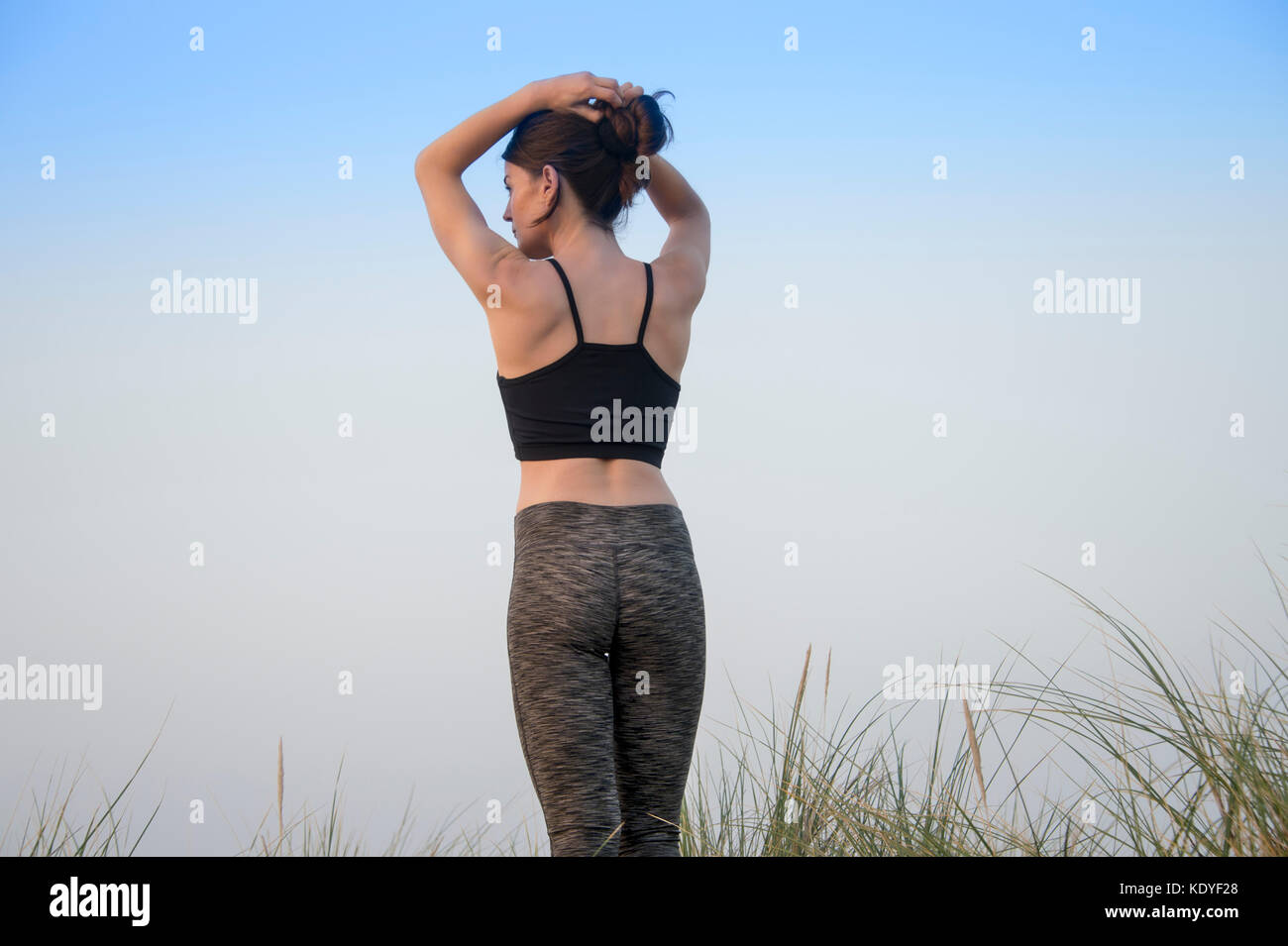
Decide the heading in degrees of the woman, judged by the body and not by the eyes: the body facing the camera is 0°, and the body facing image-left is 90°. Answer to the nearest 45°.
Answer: approximately 180°
